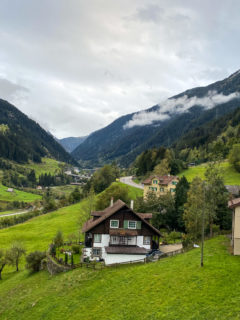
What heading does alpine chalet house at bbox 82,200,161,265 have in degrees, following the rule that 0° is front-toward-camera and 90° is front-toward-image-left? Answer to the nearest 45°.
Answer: approximately 0°

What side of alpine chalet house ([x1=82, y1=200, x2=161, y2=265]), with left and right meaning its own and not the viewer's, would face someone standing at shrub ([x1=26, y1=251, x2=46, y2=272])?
right
